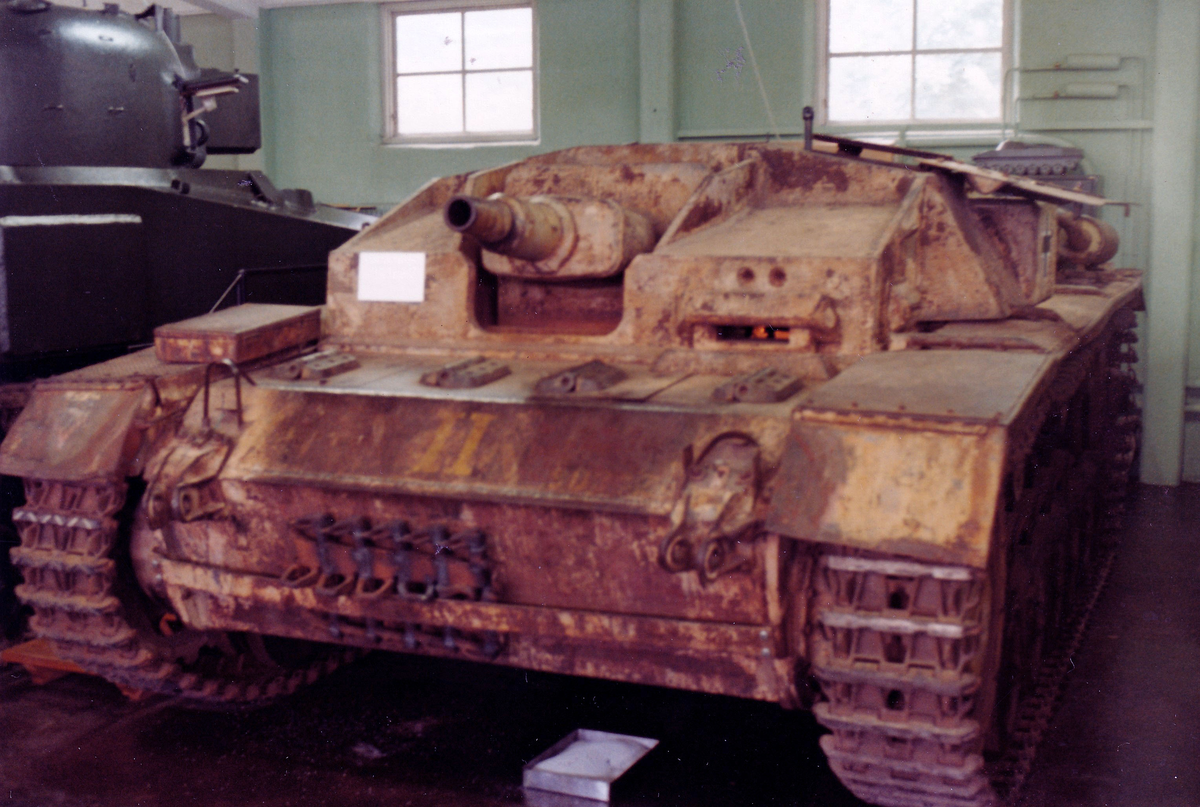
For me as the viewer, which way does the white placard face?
facing the viewer

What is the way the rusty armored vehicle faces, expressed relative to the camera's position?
facing the viewer and to the left of the viewer
